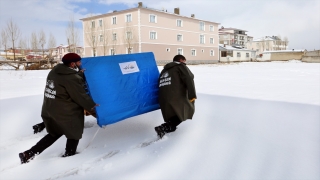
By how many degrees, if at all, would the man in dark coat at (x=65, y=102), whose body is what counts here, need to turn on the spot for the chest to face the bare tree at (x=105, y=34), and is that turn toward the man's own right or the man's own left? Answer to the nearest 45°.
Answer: approximately 45° to the man's own left

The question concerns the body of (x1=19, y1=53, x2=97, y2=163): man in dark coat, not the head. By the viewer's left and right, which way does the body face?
facing away from the viewer and to the right of the viewer

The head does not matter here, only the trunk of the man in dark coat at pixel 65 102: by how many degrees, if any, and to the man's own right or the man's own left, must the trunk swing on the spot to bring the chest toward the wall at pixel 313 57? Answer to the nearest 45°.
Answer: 0° — they already face it

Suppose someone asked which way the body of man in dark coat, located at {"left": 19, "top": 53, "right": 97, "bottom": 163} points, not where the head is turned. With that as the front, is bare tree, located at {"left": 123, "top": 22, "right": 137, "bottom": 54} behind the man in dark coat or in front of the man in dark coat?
in front

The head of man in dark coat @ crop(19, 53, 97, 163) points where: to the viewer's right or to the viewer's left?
to the viewer's right

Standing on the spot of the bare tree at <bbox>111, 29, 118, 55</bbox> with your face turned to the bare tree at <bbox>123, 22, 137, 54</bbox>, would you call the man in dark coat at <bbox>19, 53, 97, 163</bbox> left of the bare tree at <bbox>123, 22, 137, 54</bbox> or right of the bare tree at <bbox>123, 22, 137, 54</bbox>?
right
